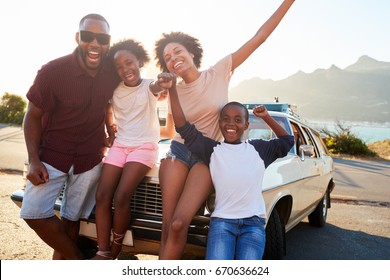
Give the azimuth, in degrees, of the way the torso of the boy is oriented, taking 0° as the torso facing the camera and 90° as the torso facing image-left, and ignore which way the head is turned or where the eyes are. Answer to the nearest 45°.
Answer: approximately 0°

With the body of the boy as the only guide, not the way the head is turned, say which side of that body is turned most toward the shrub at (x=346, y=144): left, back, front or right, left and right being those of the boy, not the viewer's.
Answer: back

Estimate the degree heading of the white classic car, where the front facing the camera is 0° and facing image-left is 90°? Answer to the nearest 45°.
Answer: approximately 45°

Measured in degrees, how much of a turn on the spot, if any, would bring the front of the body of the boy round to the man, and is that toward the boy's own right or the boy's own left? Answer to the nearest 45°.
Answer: approximately 90° to the boy's own right

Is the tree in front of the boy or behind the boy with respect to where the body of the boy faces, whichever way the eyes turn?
behind

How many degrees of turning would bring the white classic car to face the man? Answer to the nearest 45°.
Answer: approximately 45° to its right

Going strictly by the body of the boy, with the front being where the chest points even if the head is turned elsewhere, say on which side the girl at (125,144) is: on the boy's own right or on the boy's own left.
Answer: on the boy's own right

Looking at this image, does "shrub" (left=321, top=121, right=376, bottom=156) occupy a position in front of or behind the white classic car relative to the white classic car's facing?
behind
